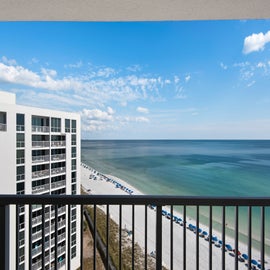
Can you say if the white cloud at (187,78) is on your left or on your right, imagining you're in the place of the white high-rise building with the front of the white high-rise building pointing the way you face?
on your left

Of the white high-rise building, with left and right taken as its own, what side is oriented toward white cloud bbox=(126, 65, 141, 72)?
left

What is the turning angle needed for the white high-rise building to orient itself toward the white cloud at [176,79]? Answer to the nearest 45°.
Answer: approximately 90° to its left

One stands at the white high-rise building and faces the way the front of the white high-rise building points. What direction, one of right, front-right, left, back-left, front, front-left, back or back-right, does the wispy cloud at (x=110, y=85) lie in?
left

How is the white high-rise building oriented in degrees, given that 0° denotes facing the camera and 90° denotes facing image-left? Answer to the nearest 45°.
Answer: approximately 315°

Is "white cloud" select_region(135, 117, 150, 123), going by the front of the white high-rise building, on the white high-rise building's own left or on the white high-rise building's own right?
on the white high-rise building's own left
